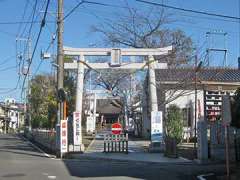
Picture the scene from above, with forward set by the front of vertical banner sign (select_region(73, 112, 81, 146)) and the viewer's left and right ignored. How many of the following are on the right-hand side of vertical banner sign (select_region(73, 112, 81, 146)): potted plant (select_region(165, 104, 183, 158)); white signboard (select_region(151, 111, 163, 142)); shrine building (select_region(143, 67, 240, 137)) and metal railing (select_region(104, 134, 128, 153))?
0

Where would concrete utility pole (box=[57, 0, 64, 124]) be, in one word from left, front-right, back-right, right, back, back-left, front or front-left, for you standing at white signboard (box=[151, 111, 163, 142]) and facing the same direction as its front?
right

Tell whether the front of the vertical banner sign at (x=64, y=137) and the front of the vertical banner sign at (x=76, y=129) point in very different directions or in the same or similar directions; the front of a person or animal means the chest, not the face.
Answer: same or similar directions

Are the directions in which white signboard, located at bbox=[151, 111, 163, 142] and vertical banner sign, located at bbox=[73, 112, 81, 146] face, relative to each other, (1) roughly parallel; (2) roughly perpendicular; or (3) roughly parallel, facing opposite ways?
roughly parallel

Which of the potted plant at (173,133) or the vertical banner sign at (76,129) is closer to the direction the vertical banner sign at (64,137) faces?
the potted plant

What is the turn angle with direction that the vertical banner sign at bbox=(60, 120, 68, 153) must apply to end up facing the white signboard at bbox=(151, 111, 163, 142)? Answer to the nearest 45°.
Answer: approximately 90° to its left

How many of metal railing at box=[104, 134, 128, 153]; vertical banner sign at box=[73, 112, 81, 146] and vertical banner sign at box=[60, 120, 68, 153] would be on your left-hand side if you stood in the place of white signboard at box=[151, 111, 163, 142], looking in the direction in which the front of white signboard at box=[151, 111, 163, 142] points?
0

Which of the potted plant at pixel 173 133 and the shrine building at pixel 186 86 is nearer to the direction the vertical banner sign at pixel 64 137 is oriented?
the potted plant

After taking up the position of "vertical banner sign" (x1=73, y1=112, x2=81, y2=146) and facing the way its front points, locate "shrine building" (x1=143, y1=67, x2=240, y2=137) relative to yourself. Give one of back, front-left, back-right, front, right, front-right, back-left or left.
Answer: back-left

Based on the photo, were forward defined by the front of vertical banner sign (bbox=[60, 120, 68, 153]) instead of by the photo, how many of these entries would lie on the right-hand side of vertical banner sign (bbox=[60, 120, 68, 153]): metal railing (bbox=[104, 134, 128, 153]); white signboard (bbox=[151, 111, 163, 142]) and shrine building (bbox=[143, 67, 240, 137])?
0

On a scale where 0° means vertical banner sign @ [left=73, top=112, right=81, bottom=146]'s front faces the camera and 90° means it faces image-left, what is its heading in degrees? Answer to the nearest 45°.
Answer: approximately 0°

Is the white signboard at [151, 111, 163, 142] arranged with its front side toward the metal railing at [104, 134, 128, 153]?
no

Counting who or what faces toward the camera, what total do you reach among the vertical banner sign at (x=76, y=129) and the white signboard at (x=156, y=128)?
2

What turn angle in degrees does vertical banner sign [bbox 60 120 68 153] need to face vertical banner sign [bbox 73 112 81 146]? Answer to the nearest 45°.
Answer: approximately 135° to its left

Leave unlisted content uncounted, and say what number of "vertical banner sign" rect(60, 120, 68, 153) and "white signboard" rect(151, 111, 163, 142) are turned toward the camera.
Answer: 2

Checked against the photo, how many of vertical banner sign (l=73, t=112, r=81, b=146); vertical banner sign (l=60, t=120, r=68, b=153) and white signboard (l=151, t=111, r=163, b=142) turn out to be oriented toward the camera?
3

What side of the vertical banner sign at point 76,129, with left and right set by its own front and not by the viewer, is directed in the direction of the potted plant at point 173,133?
left

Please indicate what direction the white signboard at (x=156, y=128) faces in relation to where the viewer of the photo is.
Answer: facing the viewer

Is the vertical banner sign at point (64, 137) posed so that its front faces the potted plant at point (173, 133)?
no
